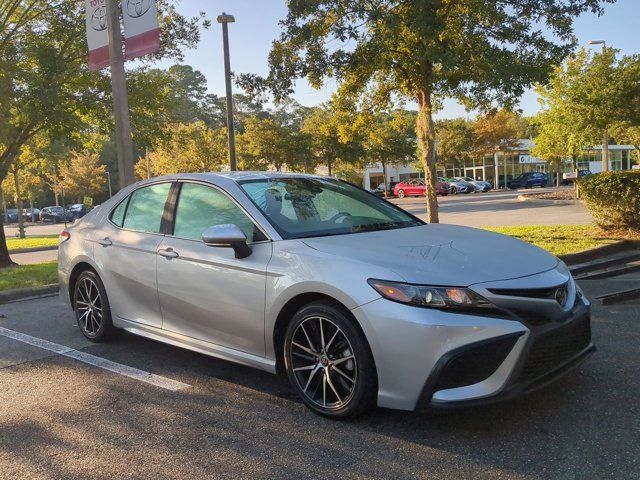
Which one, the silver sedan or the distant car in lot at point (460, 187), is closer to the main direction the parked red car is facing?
the silver sedan

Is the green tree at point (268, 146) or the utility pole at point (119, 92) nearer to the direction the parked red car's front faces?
the green tree

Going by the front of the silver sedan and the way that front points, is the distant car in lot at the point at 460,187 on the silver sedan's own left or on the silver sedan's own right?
on the silver sedan's own left

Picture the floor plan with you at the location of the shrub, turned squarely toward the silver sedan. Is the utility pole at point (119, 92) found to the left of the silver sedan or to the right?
right

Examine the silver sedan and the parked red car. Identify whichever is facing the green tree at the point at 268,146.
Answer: the parked red car

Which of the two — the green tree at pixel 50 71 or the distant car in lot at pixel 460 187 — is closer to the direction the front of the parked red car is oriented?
the green tree

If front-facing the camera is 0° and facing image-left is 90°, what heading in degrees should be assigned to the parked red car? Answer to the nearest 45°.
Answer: approximately 45°

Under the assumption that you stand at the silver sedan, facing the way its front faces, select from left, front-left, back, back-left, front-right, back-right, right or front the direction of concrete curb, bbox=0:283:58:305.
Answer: back

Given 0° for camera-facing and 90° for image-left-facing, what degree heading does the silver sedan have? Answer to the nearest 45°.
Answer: approximately 315°

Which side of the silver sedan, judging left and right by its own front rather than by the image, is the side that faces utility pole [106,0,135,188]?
back
